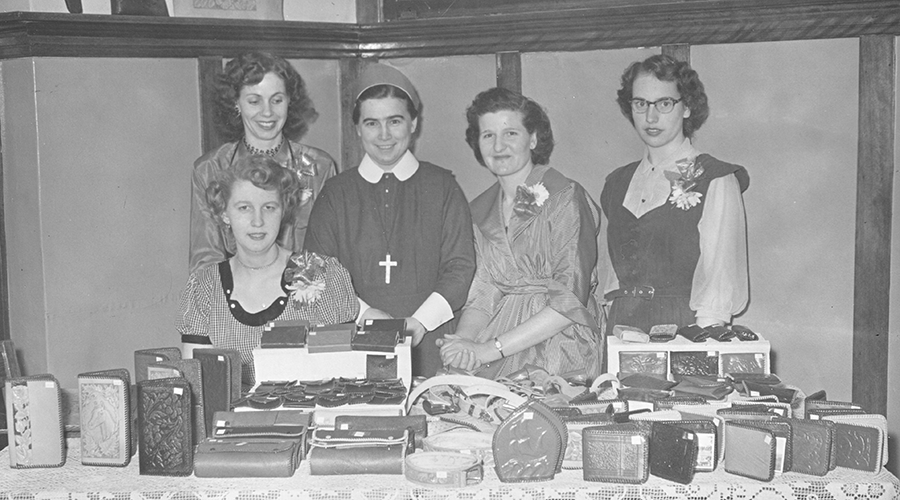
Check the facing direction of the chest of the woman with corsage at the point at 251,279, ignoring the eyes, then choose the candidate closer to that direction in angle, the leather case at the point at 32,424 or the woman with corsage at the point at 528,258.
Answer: the leather case

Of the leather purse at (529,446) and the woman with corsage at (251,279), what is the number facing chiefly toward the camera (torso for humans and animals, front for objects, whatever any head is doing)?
2

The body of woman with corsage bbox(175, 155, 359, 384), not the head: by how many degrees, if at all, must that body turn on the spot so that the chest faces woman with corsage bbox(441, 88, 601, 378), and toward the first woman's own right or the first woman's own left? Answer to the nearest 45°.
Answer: approximately 90° to the first woman's own left

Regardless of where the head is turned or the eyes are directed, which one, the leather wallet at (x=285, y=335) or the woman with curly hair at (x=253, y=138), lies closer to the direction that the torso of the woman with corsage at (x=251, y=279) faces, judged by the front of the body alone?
the leather wallet

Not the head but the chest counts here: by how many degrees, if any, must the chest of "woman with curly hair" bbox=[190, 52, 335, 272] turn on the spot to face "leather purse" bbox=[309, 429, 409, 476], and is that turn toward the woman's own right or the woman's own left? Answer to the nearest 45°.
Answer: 0° — they already face it

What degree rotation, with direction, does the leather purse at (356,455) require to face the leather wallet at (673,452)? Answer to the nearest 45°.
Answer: approximately 90° to its left

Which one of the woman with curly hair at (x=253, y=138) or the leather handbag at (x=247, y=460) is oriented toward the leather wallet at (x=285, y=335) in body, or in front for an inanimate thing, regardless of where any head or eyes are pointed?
the woman with curly hair

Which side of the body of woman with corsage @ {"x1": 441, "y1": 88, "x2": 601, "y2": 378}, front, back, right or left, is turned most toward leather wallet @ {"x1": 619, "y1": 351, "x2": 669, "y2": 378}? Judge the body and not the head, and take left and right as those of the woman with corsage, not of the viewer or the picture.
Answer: left
